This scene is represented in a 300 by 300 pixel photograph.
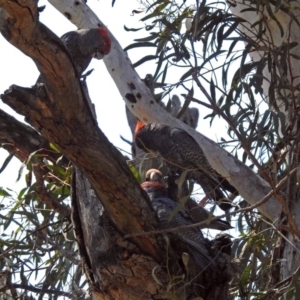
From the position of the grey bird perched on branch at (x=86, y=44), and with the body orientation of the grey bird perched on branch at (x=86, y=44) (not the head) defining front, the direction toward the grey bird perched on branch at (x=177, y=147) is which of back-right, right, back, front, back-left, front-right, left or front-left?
front-left

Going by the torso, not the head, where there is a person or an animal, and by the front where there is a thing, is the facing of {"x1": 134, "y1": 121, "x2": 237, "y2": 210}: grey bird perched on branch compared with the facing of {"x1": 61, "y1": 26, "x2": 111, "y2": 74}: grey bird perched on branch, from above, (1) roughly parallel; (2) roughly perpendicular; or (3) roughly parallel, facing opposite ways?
roughly parallel, facing opposite ways

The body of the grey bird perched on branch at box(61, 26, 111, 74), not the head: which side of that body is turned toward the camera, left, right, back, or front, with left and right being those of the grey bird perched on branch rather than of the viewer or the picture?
right

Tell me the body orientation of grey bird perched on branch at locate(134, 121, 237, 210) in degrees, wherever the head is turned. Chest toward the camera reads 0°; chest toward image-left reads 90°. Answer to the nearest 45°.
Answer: approximately 90°
